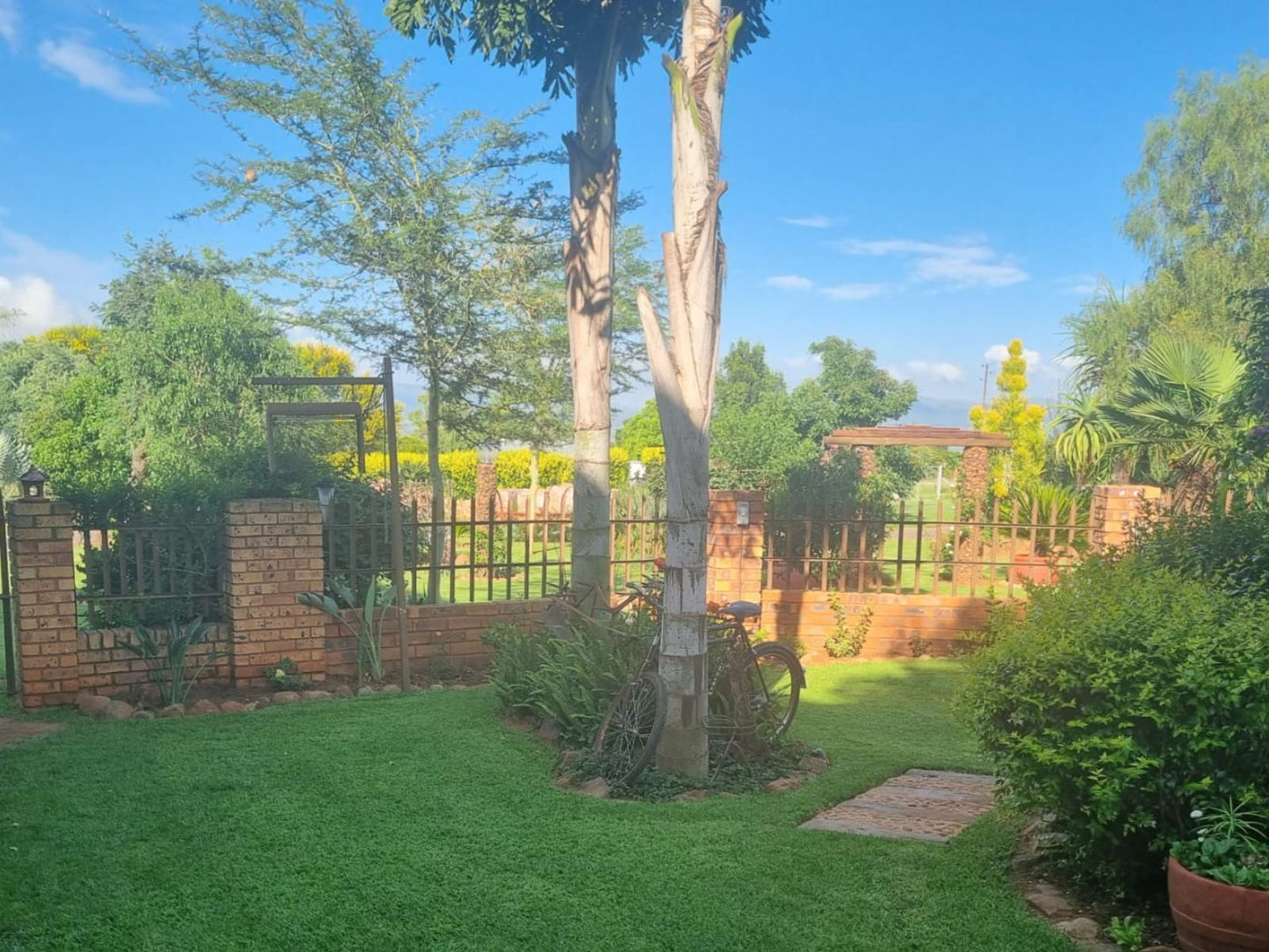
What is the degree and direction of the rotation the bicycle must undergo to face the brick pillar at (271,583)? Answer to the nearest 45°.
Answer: approximately 90° to its right

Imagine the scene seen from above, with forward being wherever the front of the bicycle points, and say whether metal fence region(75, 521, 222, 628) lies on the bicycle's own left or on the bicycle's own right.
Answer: on the bicycle's own right

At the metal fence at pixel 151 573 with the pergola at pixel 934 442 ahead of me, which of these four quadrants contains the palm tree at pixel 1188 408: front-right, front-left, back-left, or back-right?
front-right

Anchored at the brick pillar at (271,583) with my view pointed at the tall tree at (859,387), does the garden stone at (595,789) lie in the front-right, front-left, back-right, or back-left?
back-right

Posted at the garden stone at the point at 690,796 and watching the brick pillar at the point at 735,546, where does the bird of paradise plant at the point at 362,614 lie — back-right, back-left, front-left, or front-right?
front-left

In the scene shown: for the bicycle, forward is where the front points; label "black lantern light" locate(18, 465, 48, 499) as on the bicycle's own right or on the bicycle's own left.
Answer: on the bicycle's own right

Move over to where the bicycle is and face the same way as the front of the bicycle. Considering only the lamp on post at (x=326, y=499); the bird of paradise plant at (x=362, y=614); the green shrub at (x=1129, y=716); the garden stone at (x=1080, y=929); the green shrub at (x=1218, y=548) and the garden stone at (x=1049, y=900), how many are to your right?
2

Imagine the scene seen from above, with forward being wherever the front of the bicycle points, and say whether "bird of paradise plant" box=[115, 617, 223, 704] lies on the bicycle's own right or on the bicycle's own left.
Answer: on the bicycle's own right

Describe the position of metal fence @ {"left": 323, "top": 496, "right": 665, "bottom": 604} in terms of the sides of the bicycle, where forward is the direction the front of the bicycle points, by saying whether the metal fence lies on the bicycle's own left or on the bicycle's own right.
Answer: on the bicycle's own right

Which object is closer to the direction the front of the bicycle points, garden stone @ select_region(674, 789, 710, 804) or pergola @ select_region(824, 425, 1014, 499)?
the garden stone

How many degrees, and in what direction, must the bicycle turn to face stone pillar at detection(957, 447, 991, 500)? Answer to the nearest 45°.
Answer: approximately 135° to its right

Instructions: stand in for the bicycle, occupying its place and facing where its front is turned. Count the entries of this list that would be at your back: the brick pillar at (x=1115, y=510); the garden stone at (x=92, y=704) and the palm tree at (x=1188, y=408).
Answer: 2

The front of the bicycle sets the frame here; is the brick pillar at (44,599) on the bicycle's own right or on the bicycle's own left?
on the bicycle's own right

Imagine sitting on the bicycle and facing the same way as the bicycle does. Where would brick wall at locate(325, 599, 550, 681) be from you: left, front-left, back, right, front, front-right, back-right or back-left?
right

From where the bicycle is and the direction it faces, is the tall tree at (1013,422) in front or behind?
behind

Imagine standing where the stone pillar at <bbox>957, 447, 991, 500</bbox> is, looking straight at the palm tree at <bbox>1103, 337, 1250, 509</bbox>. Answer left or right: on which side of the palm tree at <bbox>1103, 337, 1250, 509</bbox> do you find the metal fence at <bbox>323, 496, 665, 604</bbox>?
right

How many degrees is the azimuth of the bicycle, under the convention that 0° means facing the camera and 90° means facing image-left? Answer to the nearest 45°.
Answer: approximately 45°

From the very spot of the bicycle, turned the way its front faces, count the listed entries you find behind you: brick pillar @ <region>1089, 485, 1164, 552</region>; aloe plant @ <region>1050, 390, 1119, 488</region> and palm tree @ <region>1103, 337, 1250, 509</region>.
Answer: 3
